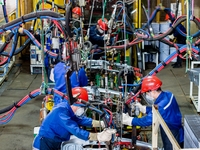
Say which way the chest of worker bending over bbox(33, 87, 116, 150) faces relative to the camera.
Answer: to the viewer's right

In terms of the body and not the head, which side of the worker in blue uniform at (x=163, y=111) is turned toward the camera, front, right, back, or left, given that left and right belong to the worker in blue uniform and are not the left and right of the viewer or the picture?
left

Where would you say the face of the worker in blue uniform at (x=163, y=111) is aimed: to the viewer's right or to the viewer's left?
to the viewer's left

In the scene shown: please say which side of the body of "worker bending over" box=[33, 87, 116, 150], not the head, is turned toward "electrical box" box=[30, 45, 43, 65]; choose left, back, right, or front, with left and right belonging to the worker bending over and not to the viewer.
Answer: left

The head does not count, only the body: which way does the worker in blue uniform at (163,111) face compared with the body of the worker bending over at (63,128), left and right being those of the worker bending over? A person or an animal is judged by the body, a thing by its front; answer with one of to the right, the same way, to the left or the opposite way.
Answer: the opposite way

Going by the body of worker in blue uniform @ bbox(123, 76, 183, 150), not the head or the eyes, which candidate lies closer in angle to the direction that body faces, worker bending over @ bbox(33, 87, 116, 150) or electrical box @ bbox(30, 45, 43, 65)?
the worker bending over

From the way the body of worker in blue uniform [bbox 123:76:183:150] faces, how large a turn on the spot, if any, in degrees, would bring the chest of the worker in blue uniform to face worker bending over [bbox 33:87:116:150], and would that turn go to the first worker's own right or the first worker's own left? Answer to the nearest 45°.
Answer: approximately 45° to the first worker's own left

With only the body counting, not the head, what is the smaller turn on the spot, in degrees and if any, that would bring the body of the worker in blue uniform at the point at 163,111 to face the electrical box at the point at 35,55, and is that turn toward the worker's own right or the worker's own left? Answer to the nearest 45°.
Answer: approximately 45° to the worker's own right

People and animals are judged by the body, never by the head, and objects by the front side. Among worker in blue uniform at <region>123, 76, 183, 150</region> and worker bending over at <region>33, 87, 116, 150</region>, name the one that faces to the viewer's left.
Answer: the worker in blue uniform

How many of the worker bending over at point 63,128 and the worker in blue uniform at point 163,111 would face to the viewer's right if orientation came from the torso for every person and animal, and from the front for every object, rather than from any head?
1

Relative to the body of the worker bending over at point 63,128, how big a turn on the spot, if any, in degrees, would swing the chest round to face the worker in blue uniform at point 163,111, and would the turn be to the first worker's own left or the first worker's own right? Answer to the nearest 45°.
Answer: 0° — they already face them
